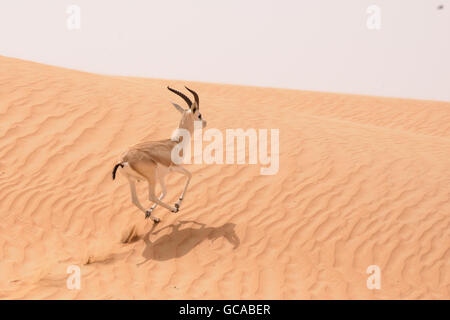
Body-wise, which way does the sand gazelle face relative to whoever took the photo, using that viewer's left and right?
facing to the right of the viewer
